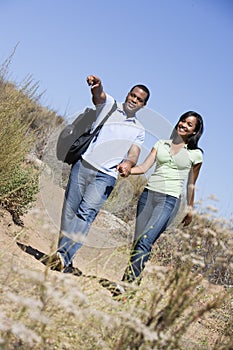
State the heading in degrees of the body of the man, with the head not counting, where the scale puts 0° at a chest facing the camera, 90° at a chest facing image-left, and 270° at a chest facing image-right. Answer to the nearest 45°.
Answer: approximately 0°

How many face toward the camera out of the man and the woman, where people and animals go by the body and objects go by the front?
2

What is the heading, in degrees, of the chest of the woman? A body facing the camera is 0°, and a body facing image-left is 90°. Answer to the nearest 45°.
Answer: approximately 0°

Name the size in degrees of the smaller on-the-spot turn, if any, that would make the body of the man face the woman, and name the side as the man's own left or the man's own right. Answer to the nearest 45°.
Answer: approximately 90° to the man's own left

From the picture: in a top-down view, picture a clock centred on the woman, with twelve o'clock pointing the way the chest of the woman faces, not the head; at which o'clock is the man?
The man is roughly at 3 o'clock from the woman.
